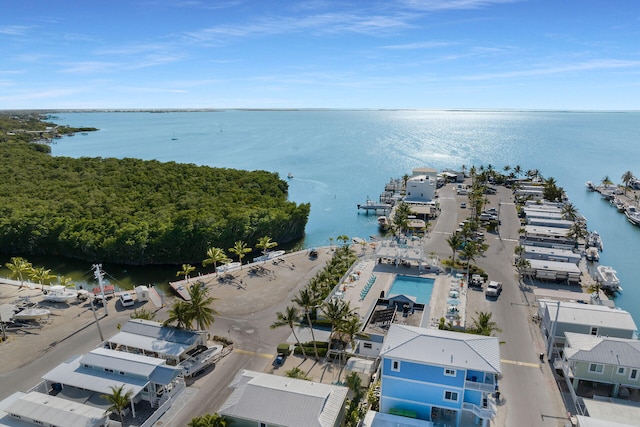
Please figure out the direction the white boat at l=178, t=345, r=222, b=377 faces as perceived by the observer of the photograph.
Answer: facing away from the viewer and to the right of the viewer

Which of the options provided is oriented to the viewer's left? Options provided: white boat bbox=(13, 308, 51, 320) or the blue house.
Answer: the white boat

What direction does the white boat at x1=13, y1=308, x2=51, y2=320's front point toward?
to the viewer's left

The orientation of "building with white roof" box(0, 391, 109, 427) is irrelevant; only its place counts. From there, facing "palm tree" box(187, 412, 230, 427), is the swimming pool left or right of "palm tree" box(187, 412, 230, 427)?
left

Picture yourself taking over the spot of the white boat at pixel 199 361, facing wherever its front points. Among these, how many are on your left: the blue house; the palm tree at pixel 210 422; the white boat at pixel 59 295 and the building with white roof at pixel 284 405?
1
